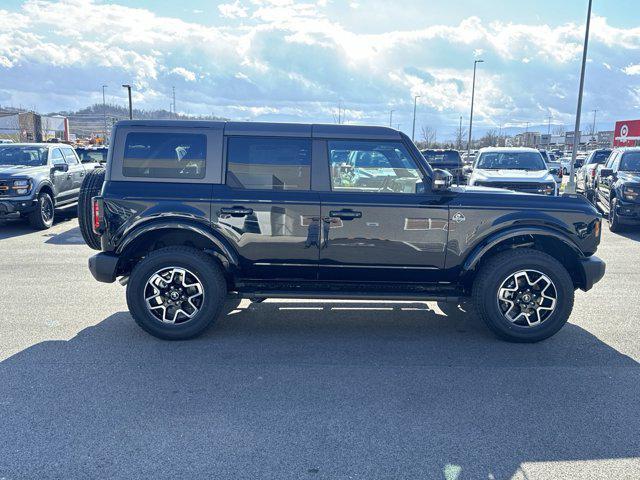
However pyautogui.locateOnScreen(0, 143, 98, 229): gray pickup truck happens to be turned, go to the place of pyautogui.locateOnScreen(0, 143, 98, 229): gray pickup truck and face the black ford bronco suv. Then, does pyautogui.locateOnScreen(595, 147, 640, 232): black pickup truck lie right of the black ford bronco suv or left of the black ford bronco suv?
left

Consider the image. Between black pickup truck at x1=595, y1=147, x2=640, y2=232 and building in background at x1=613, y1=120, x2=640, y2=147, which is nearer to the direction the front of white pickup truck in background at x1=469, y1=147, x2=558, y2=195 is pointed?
the black pickup truck

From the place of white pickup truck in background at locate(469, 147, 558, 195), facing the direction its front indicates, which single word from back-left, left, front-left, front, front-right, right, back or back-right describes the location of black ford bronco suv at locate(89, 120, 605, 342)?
front

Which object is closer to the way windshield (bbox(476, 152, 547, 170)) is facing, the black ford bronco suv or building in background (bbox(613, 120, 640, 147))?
the black ford bronco suv

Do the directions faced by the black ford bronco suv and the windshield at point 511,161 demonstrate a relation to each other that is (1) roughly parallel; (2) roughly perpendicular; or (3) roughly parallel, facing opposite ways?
roughly perpendicular

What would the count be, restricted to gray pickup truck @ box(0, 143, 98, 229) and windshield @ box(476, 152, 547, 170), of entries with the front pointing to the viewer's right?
0

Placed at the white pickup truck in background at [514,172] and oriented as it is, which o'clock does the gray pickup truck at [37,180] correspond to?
The gray pickup truck is roughly at 2 o'clock from the white pickup truck in background.

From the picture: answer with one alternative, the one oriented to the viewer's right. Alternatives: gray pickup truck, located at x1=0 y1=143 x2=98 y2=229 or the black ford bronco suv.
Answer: the black ford bronco suv

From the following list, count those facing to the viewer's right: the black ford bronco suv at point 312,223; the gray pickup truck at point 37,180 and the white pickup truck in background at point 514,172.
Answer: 1

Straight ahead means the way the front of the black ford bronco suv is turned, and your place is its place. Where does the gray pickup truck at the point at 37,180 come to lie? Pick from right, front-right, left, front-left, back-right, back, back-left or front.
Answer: back-left

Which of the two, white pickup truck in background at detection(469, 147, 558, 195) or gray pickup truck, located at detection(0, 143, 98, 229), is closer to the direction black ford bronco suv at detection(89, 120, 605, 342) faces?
the white pickup truck in background

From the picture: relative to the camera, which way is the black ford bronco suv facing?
to the viewer's right

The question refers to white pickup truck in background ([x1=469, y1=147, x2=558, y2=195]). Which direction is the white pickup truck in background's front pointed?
toward the camera

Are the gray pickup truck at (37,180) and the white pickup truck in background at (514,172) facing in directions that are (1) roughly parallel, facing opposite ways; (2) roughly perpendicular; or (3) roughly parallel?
roughly parallel

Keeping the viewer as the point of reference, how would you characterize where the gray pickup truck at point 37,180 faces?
facing the viewer and to the left of the viewer
